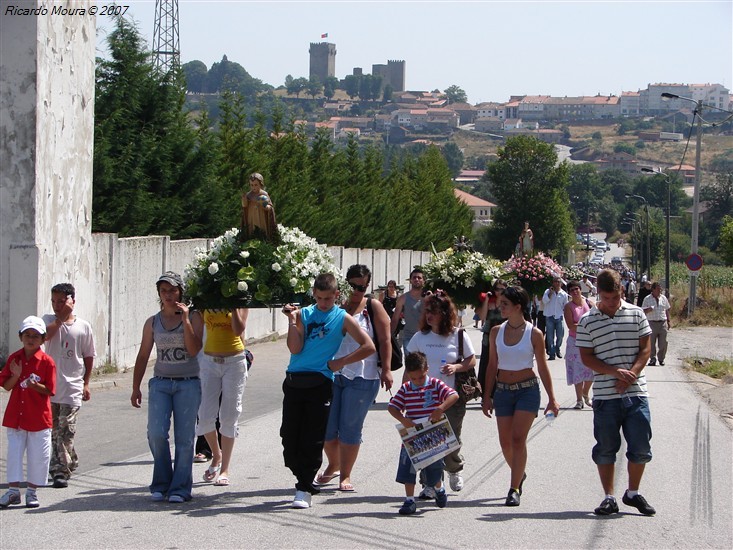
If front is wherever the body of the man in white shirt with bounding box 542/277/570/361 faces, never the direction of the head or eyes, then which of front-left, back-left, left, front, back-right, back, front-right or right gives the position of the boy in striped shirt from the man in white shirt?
front

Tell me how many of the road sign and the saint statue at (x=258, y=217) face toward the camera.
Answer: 2

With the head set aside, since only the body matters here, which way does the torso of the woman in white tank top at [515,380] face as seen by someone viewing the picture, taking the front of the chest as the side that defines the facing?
toward the camera

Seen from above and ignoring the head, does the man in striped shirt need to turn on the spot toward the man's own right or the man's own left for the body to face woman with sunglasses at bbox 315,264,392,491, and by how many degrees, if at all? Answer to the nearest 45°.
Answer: approximately 90° to the man's own right

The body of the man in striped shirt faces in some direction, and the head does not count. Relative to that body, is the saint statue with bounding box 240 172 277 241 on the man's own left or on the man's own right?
on the man's own right

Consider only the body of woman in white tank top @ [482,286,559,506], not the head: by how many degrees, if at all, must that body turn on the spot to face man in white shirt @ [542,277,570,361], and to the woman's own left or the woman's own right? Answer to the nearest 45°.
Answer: approximately 180°

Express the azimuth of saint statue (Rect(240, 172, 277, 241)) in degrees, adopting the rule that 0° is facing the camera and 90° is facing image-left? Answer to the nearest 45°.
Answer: approximately 0°

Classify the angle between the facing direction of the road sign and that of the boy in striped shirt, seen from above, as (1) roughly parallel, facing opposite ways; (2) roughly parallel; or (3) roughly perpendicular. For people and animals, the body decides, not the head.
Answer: roughly parallel

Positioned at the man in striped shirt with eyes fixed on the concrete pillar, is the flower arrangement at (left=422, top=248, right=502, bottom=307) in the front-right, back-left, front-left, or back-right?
front-right

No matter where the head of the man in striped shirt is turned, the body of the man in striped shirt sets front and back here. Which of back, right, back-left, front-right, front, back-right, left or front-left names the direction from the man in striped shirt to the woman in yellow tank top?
right

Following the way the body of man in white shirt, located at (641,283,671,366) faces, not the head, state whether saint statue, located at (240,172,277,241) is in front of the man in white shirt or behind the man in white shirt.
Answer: in front

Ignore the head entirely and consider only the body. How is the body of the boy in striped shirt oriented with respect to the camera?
toward the camera

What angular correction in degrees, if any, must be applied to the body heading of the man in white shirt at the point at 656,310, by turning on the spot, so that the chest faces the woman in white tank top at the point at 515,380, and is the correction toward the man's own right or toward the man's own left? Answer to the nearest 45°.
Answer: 0° — they already face them
